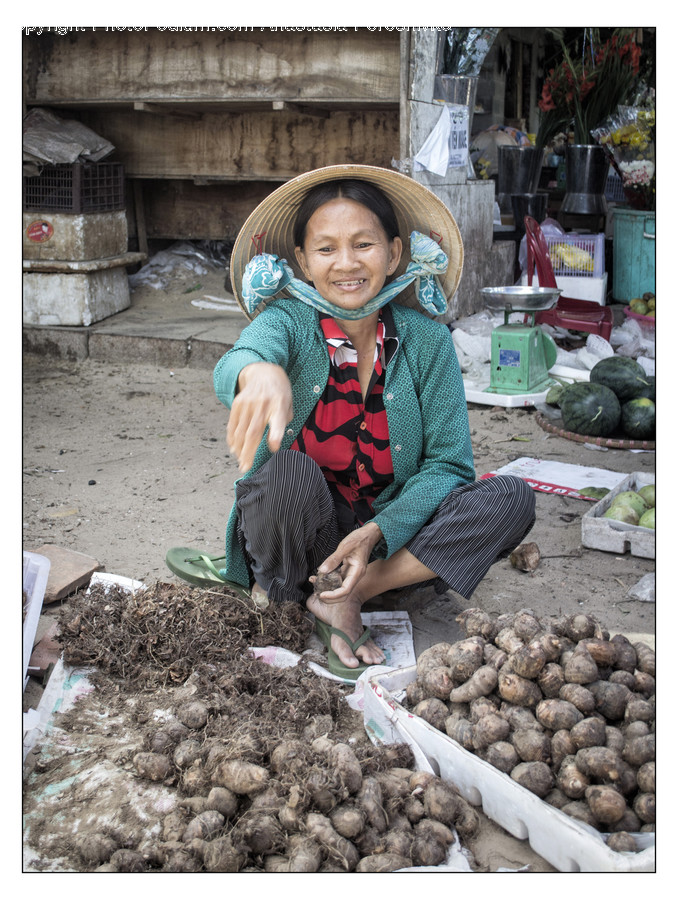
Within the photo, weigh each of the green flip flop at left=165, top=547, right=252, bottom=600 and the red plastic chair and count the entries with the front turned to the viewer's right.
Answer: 1

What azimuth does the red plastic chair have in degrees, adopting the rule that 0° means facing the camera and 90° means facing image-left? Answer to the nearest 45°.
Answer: approximately 270°

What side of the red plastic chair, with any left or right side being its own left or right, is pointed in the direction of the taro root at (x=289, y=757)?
right

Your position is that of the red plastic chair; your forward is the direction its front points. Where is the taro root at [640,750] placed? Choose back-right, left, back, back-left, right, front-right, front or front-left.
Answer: right

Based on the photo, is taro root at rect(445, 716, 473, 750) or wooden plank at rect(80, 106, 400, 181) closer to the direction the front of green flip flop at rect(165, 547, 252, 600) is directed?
the wooden plank

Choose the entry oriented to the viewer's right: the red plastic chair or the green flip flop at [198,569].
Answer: the red plastic chair

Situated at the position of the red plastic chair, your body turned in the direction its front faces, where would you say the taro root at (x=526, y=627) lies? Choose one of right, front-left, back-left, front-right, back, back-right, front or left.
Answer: right

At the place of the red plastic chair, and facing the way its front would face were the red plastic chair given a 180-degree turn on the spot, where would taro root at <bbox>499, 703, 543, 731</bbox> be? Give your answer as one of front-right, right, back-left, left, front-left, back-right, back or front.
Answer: left

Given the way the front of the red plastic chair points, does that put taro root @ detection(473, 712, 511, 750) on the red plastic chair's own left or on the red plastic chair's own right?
on the red plastic chair's own right

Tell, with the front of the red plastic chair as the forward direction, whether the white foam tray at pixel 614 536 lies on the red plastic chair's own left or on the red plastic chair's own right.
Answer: on the red plastic chair's own right

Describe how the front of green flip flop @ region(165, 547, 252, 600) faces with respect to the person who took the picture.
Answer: facing away from the viewer and to the left of the viewer

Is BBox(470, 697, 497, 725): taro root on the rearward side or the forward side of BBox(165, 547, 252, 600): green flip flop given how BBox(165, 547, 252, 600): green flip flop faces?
on the rearward side

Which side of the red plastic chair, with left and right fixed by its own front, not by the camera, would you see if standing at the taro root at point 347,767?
right
